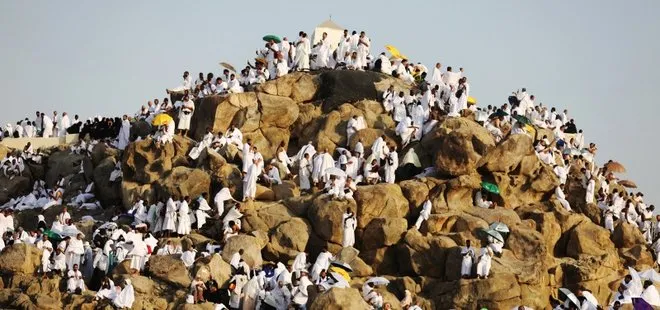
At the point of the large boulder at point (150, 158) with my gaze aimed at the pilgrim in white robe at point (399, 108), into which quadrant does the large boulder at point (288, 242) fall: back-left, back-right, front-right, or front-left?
front-right

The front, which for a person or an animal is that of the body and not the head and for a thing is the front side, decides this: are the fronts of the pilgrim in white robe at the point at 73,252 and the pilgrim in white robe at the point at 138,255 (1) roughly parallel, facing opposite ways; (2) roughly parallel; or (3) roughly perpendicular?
roughly parallel
